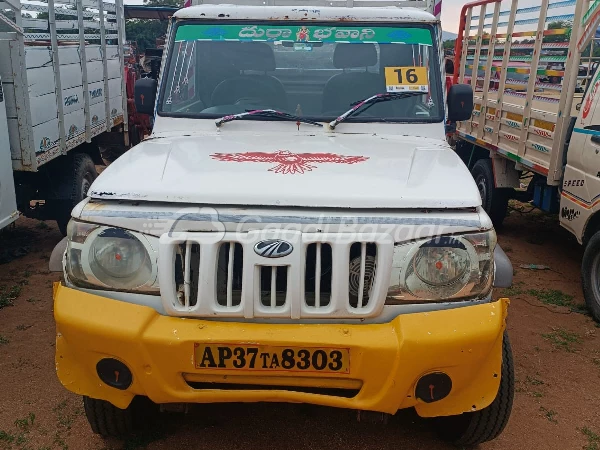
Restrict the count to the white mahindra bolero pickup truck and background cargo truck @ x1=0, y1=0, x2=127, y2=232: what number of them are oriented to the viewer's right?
0

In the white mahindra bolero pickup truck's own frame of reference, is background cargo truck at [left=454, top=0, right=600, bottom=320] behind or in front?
behind

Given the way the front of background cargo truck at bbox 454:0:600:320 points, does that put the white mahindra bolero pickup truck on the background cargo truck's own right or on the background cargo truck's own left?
on the background cargo truck's own right

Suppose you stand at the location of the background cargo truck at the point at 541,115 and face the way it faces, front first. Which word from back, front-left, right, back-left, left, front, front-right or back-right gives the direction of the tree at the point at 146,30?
back

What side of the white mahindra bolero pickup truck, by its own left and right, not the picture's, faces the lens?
front

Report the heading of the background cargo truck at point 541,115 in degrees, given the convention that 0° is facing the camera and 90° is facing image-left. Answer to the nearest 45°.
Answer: approximately 315°

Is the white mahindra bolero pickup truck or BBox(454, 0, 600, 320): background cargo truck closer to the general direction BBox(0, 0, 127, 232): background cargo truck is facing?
the white mahindra bolero pickup truck

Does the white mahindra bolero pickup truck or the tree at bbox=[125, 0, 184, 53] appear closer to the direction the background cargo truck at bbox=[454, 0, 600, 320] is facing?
the white mahindra bolero pickup truck

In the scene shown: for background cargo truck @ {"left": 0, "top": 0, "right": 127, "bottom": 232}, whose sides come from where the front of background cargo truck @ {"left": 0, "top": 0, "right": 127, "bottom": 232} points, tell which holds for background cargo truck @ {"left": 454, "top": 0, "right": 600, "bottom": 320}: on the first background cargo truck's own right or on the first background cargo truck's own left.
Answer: on the first background cargo truck's own left

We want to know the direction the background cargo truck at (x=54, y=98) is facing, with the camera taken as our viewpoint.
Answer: facing the viewer and to the left of the viewer

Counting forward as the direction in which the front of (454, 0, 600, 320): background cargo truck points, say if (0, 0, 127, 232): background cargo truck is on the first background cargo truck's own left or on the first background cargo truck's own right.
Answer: on the first background cargo truck's own right

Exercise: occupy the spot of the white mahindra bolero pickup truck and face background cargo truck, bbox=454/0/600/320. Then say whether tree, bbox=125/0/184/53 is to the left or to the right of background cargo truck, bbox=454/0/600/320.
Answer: left

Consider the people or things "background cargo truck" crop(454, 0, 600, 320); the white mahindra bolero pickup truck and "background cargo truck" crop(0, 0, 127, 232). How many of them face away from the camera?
0
